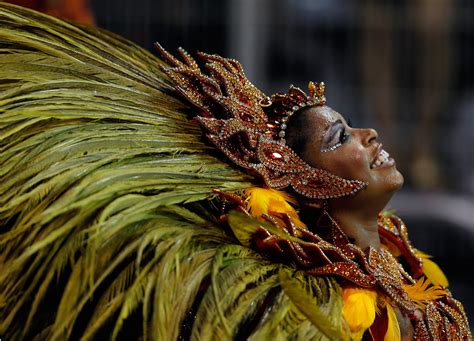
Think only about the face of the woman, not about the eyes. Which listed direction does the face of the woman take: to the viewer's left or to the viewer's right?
to the viewer's right

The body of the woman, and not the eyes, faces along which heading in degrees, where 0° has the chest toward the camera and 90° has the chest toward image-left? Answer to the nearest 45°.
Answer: approximately 270°
